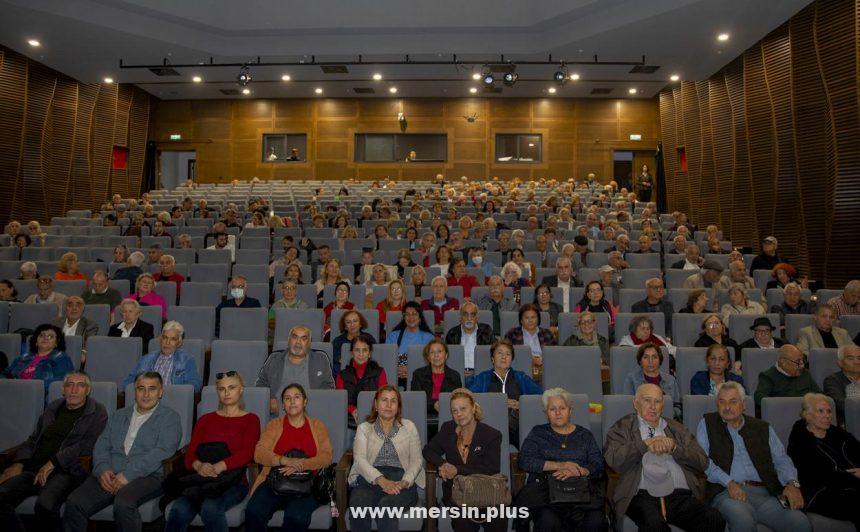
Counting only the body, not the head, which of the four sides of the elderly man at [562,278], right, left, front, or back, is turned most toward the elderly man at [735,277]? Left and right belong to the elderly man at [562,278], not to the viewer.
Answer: left

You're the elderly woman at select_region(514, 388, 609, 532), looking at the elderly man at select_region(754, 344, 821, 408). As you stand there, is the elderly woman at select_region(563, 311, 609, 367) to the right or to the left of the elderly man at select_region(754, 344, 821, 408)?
left

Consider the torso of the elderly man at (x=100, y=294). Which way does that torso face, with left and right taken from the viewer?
facing the viewer

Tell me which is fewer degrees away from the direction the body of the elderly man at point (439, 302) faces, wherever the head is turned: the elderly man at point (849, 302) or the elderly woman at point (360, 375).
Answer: the elderly woman

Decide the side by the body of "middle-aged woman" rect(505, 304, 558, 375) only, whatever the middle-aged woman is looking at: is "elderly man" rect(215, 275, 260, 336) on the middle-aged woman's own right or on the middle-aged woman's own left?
on the middle-aged woman's own right

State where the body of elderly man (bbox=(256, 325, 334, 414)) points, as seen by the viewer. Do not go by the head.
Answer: toward the camera

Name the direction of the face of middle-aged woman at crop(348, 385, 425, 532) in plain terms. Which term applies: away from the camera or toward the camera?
toward the camera

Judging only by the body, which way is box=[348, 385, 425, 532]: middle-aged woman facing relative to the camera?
toward the camera

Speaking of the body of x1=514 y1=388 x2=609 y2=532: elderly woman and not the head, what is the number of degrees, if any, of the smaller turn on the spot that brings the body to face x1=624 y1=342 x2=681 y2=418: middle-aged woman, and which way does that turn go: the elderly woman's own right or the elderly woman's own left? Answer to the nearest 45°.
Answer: approximately 135° to the elderly woman's own left

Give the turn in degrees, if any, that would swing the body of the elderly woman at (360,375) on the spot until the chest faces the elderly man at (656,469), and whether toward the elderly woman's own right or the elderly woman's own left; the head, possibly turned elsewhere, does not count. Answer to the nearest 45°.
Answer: approximately 45° to the elderly woman's own left

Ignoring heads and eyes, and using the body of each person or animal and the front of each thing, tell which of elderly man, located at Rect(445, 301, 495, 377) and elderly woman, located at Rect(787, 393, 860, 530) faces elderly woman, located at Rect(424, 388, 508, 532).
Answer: the elderly man

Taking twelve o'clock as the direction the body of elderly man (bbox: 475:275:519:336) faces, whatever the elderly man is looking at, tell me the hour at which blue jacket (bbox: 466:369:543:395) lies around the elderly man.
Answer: The blue jacket is roughly at 12 o'clock from the elderly man.

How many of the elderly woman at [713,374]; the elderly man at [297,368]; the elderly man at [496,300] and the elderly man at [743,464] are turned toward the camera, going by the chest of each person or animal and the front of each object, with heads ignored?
4
